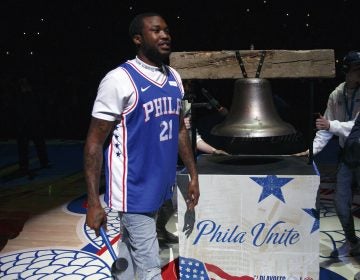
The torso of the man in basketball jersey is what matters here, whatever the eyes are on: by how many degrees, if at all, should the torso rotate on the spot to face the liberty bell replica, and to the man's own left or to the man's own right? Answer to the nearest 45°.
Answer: approximately 90° to the man's own left

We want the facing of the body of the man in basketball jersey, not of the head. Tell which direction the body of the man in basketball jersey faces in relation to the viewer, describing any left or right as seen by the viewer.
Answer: facing the viewer and to the right of the viewer

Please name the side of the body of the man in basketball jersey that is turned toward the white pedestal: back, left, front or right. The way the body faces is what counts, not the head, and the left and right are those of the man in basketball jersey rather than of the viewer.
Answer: left
